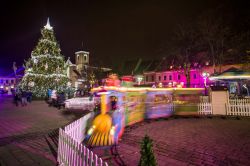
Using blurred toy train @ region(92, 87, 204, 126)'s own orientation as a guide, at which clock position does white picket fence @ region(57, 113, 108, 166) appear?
The white picket fence is roughly at 11 o'clock from the blurred toy train.

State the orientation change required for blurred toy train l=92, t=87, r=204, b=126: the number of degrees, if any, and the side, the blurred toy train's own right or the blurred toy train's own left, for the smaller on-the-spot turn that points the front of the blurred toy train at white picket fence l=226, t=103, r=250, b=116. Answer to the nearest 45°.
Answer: approximately 135° to the blurred toy train's own left

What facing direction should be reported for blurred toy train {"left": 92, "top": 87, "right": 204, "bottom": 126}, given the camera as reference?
facing the viewer and to the left of the viewer

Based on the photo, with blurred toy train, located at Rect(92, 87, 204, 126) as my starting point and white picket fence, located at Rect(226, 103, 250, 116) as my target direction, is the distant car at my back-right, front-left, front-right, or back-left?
back-left

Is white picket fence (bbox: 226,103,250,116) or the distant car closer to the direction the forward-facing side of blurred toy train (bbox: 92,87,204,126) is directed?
the distant car

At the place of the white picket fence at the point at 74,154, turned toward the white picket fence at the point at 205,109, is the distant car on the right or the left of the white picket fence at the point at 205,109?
left

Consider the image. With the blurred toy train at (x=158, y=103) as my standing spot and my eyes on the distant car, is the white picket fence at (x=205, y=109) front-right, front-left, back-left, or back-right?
back-right

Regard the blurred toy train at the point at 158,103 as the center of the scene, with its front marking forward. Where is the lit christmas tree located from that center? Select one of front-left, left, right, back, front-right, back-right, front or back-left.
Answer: right

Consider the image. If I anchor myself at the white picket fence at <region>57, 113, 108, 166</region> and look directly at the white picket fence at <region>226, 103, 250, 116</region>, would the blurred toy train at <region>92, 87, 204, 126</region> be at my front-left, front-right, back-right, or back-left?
front-left

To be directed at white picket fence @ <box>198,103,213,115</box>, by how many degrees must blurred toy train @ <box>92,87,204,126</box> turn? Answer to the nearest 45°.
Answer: approximately 135° to its left

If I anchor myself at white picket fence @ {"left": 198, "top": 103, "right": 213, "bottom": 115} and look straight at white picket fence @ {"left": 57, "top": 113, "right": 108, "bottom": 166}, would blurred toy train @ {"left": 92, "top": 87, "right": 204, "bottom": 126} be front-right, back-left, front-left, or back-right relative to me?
front-right

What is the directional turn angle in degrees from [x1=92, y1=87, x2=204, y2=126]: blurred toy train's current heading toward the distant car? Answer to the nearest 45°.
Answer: approximately 90° to its right

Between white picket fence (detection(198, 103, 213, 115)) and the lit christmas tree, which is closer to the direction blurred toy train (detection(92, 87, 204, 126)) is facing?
the lit christmas tree

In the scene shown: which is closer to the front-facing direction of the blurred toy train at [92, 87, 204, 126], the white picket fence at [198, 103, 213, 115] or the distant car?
the distant car
